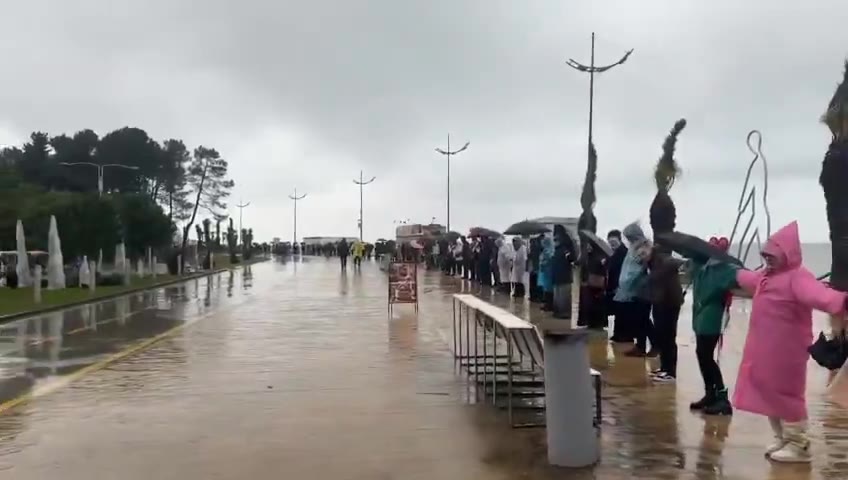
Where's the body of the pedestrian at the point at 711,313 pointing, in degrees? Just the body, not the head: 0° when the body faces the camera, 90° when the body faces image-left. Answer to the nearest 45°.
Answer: approximately 90°

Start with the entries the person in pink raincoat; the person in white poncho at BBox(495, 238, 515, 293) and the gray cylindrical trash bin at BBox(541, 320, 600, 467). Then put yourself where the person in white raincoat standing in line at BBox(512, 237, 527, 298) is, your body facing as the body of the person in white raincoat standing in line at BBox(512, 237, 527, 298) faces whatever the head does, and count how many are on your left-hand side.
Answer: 2

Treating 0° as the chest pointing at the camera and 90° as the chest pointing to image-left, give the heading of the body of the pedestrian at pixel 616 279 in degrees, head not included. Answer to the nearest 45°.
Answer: approximately 90°

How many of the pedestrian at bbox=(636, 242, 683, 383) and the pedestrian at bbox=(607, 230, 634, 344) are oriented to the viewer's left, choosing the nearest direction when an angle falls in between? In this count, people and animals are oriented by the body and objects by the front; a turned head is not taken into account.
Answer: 2

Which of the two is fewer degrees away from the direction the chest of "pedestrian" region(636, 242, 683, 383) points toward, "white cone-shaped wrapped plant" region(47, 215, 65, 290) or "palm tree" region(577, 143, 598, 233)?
the white cone-shaped wrapped plant

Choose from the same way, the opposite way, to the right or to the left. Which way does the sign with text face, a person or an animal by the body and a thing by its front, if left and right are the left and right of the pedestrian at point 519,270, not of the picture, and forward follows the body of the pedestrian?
to the left

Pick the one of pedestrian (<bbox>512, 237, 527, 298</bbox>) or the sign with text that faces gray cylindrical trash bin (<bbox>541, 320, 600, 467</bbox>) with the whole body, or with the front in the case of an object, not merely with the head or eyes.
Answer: the sign with text

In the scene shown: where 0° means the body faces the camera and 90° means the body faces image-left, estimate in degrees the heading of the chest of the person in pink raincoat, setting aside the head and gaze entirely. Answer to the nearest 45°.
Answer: approximately 45°

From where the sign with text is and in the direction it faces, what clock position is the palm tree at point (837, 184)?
The palm tree is roughly at 11 o'clock from the sign with text.

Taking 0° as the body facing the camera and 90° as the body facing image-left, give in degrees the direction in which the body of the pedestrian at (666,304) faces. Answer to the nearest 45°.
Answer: approximately 90°
